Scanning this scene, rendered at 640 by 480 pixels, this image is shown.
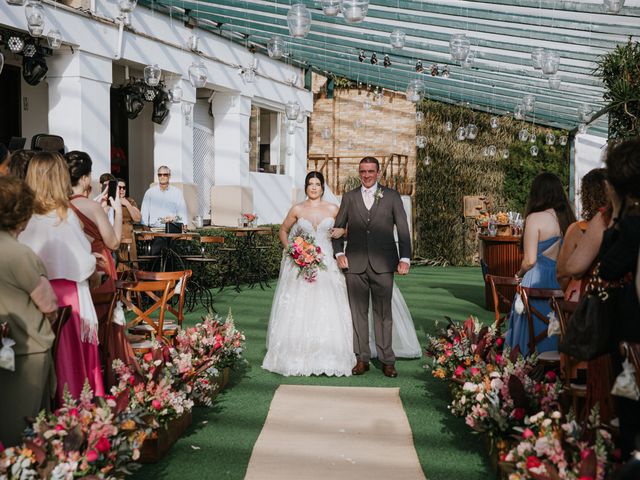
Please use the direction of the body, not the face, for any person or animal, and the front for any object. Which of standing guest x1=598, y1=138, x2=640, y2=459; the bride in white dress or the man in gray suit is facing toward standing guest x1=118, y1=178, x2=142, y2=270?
standing guest x1=598, y1=138, x2=640, y2=459

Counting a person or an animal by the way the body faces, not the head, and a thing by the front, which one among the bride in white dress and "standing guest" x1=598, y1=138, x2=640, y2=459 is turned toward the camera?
the bride in white dress

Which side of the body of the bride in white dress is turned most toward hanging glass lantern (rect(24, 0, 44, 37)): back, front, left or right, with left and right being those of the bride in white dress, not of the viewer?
right

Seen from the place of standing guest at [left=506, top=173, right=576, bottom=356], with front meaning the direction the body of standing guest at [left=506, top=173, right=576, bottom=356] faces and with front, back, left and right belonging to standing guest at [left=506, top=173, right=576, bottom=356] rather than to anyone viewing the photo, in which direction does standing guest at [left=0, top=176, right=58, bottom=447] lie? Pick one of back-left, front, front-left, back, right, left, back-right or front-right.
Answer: left

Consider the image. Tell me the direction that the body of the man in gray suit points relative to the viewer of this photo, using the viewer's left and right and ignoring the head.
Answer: facing the viewer

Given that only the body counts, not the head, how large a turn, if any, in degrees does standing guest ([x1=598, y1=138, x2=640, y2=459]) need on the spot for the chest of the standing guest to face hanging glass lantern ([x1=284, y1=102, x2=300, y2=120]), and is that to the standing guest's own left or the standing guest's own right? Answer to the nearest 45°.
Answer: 0° — they already face it

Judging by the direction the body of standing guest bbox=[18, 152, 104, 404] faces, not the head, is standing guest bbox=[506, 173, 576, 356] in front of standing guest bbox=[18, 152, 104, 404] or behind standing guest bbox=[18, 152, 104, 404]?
in front

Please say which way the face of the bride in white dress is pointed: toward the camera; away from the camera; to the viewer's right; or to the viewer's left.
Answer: toward the camera

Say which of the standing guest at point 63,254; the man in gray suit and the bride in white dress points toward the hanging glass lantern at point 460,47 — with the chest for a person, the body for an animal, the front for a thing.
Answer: the standing guest

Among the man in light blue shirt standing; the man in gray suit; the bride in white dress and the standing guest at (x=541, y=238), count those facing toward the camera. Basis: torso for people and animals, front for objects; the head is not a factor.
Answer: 3

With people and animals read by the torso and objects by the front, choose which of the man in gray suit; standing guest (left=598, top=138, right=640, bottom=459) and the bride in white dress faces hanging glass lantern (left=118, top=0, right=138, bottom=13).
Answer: the standing guest

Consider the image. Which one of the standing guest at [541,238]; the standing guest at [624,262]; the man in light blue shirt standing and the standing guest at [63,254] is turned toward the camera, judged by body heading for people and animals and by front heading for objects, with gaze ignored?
the man in light blue shirt standing

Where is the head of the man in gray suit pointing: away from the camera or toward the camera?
toward the camera

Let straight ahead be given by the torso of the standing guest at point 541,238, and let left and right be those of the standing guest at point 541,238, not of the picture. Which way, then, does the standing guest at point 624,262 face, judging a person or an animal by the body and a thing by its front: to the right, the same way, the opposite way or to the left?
the same way

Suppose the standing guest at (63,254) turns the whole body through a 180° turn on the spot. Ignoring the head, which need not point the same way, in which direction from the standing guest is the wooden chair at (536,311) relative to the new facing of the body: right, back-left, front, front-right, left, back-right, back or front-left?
back-left

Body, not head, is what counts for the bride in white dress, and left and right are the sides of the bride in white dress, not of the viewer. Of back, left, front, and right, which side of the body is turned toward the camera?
front

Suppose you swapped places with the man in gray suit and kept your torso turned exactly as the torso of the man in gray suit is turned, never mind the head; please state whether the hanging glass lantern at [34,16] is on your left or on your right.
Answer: on your right

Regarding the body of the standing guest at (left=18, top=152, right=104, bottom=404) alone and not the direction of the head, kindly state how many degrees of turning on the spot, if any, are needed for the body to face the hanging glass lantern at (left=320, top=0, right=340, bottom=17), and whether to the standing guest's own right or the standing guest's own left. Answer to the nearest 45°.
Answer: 0° — they already face it

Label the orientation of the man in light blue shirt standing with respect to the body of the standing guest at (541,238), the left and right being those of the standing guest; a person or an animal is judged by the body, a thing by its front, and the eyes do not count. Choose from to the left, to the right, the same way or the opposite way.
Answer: the opposite way
